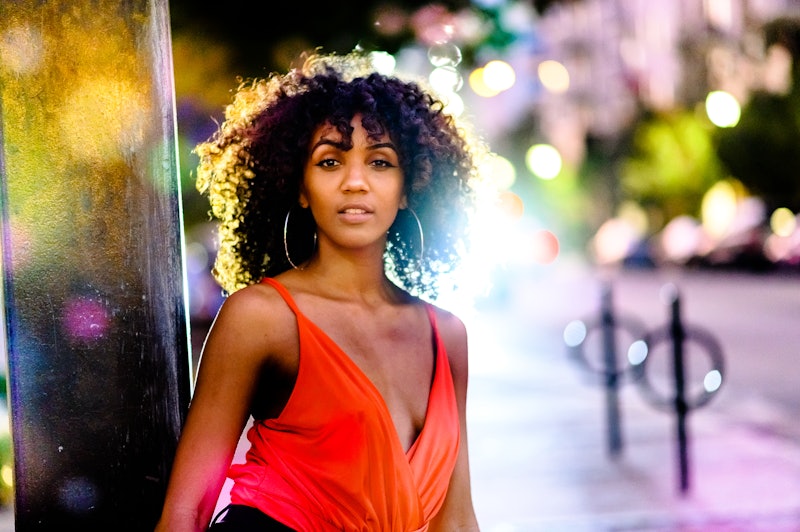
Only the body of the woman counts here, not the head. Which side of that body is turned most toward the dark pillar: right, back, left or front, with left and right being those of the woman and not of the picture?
right

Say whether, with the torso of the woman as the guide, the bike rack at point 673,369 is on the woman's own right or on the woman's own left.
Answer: on the woman's own left

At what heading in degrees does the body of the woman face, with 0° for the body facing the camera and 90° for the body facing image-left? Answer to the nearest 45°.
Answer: approximately 315°
